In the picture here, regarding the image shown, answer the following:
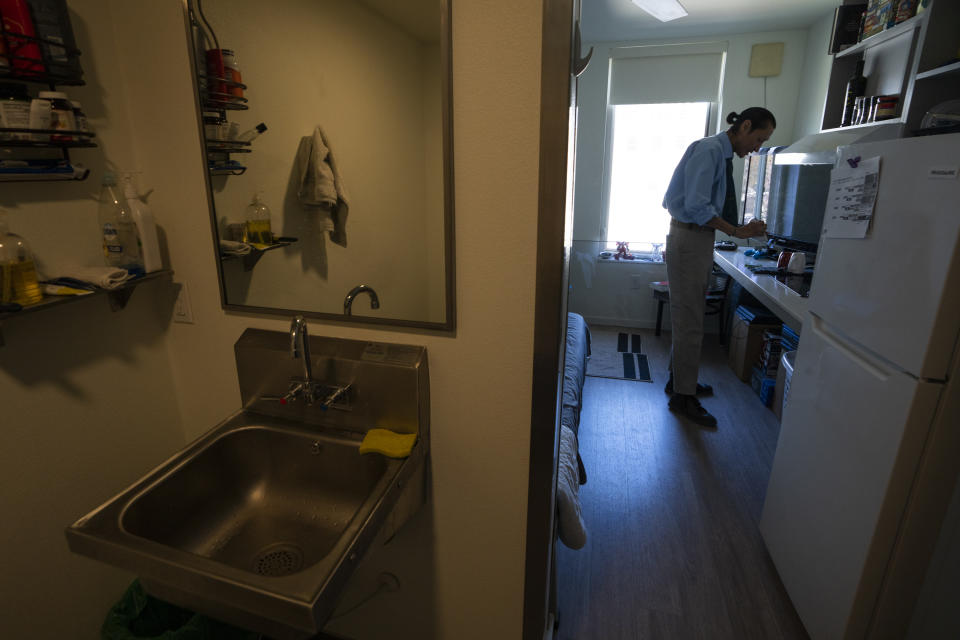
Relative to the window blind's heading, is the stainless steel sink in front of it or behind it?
in front

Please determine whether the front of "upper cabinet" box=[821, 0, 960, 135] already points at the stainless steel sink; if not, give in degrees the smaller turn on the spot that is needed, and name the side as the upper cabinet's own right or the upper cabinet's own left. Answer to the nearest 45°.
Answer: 0° — it already faces it

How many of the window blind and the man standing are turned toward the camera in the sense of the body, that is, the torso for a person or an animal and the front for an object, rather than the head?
1

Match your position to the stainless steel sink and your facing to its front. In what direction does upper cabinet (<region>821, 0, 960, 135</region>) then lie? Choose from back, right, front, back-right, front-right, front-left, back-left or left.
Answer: back-left

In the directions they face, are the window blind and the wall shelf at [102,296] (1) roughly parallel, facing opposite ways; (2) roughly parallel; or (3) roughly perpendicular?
roughly perpendicular

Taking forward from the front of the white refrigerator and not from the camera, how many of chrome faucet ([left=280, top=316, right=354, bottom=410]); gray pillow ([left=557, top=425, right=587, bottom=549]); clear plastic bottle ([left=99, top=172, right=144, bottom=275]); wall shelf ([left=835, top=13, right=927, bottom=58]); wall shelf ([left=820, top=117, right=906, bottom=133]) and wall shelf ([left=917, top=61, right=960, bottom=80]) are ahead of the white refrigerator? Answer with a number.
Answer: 3

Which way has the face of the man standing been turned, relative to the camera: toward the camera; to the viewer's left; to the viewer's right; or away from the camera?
to the viewer's right

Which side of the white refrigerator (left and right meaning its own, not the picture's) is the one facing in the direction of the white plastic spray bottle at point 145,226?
front

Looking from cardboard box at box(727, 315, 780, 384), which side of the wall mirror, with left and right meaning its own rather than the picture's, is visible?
back

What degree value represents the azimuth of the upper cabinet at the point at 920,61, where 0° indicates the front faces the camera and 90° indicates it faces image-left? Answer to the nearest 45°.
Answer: approximately 45°

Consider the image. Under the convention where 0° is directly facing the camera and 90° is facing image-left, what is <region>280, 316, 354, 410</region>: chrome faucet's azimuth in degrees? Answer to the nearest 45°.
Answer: approximately 45°

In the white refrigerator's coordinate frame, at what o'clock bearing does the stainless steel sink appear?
The stainless steel sink is roughly at 12 o'clock from the white refrigerator.

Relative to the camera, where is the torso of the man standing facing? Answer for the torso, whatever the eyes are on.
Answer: to the viewer's right

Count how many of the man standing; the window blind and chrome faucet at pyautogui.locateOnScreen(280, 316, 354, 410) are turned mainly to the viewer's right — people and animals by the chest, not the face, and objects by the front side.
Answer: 1
